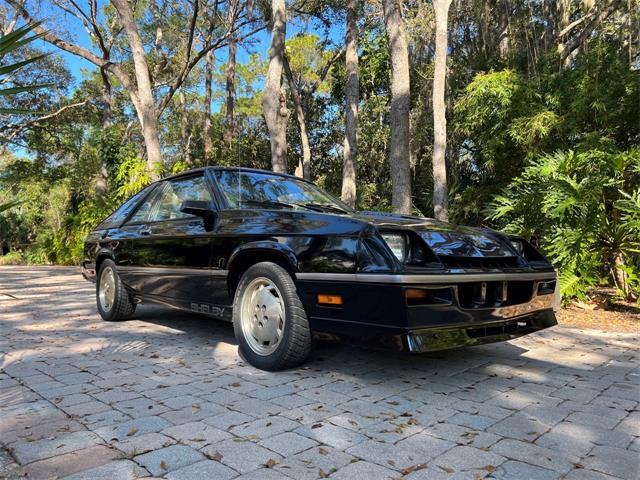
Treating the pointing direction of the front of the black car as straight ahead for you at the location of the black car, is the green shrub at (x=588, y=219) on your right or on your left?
on your left

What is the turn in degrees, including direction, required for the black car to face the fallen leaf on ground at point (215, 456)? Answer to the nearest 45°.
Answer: approximately 45° to its right

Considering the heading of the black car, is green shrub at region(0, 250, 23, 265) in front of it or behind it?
behind

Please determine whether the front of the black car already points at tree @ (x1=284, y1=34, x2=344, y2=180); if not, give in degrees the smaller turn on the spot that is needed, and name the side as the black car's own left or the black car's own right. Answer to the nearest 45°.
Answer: approximately 135° to the black car's own left

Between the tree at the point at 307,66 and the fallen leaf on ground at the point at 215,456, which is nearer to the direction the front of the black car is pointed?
the fallen leaf on ground

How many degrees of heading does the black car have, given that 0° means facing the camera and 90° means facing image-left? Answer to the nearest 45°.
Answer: approximately 315°

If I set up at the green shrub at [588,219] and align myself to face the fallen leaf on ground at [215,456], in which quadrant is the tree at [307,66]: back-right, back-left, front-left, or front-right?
back-right
